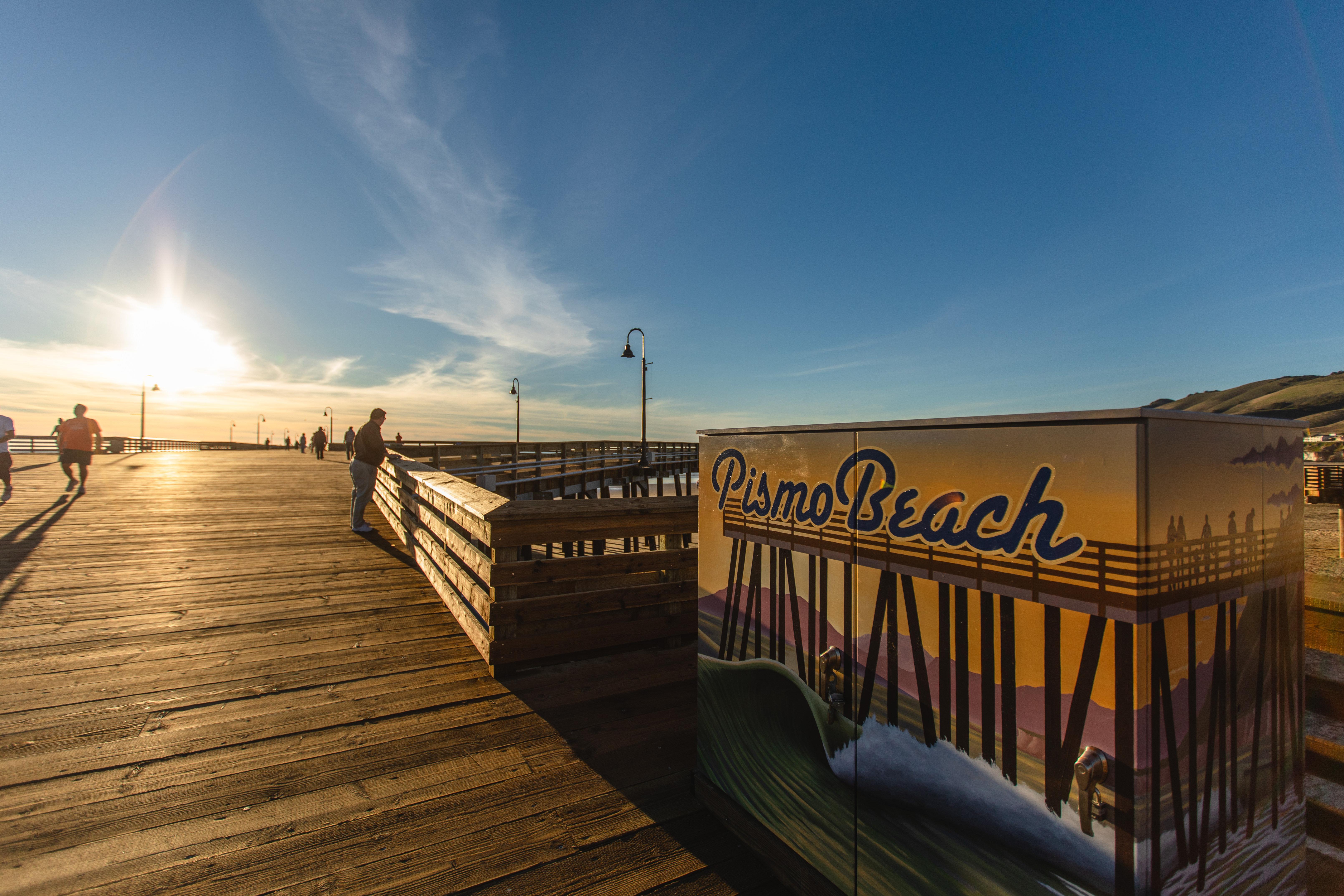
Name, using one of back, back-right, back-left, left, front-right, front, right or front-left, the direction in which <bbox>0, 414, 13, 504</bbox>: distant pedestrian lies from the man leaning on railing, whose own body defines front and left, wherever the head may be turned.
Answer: back-left

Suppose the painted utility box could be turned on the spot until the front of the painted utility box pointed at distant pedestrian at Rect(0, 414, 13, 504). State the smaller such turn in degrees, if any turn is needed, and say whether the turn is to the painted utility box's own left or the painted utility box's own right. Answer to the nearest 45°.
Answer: approximately 45° to the painted utility box's own right

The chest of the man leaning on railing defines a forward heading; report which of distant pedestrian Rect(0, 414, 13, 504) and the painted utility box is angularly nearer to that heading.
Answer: the painted utility box

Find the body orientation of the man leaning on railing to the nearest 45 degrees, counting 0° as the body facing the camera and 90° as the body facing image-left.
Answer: approximately 270°

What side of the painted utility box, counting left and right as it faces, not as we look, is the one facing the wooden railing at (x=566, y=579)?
right

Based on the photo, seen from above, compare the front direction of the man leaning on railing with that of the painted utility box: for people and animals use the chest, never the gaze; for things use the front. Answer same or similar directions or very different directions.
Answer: very different directions

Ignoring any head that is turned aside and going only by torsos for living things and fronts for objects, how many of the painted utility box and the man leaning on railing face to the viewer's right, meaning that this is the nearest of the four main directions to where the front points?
1

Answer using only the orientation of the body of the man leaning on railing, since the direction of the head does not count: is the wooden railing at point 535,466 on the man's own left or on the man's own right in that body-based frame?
on the man's own left

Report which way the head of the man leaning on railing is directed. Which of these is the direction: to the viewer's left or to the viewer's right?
to the viewer's right

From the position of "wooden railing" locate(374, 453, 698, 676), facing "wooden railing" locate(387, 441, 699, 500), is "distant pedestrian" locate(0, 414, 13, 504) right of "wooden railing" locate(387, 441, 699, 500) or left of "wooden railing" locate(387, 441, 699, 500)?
left

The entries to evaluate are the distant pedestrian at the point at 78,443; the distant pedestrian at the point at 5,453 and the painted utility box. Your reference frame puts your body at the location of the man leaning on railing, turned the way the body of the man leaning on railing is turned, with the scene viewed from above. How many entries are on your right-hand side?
1

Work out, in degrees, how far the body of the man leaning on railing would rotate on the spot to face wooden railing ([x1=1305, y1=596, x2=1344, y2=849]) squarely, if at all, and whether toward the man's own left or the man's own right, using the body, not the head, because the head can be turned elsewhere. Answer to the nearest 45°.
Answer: approximately 90° to the man's own right
